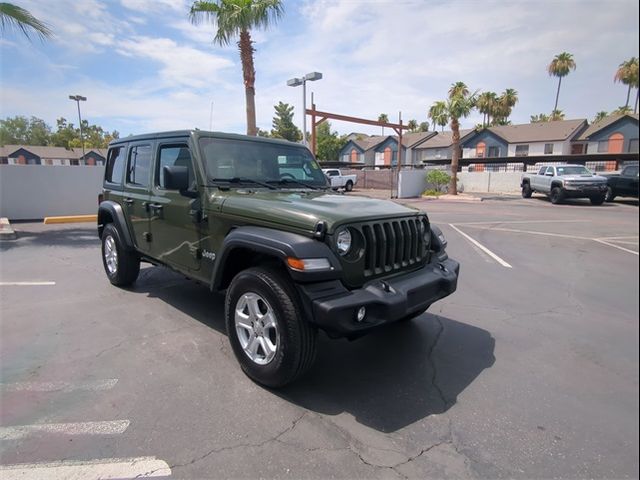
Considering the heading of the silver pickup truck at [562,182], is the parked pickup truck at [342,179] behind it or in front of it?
behind

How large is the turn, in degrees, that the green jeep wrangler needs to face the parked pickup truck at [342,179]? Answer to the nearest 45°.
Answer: approximately 135° to its left

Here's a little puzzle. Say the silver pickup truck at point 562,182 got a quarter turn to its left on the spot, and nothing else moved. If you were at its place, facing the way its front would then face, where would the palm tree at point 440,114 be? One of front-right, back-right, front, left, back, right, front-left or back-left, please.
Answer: left

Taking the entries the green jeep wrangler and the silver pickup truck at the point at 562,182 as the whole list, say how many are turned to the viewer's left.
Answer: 0

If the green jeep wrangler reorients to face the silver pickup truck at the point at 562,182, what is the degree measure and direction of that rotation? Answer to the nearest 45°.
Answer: approximately 90° to its left

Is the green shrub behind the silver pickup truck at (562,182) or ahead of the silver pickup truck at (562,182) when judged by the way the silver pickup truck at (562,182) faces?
behind

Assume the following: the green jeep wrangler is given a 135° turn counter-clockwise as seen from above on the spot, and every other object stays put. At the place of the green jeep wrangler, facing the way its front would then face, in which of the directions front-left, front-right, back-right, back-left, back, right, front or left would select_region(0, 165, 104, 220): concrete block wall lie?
front-left

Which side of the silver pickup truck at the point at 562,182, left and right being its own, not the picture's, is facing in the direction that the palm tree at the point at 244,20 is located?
right

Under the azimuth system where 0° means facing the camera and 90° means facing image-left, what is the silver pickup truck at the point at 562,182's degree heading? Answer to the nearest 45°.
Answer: approximately 315°

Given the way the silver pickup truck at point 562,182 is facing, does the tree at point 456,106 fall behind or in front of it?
behind

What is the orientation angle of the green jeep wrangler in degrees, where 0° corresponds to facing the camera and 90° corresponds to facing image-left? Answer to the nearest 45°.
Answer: approximately 315°
